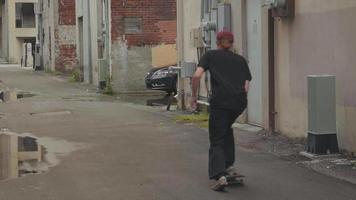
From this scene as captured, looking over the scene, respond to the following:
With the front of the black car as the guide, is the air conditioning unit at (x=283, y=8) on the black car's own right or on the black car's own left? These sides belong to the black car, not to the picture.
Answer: on the black car's own left

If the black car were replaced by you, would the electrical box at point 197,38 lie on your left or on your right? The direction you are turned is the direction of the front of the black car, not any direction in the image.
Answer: on your left

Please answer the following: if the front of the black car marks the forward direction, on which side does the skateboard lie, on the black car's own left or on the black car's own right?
on the black car's own left

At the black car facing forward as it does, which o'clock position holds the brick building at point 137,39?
The brick building is roughly at 4 o'clock from the black car.

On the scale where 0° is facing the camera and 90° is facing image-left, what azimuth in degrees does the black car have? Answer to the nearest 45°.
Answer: approximately 45°

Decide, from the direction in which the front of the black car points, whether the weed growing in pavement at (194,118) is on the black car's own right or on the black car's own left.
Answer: on the black car's own left
